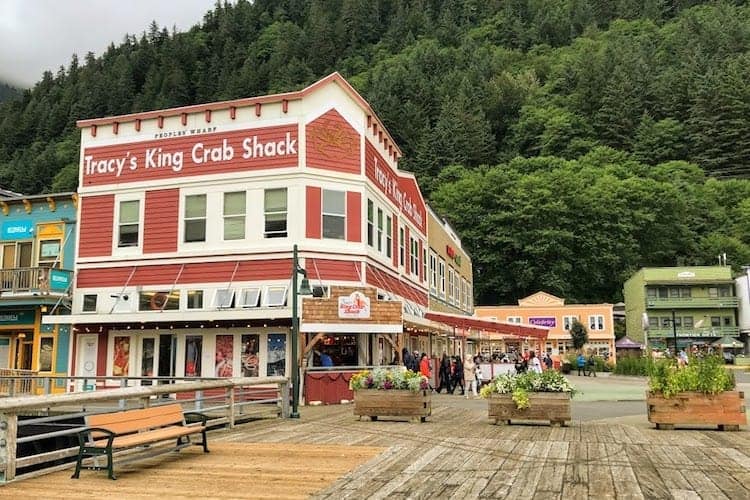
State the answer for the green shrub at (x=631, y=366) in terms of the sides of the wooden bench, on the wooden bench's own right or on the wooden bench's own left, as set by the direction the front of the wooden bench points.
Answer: on the wooden bench's own left

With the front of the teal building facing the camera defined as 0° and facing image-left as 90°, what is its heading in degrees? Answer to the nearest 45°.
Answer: approximately 0°

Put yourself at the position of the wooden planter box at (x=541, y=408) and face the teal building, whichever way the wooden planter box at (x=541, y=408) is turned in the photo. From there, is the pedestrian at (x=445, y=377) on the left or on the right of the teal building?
right

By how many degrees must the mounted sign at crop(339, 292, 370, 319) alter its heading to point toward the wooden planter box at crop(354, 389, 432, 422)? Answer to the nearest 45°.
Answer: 0° — it already faces it

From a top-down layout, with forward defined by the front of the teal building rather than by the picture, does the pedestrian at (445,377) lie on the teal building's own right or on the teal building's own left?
on the teal building's own left

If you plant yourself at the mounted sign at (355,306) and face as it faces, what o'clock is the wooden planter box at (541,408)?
The wooden planter box is roughly at 11 o'clock from the mounted sign.

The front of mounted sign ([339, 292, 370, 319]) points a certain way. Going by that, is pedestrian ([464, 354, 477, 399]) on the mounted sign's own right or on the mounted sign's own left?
on the mounted sign's own left

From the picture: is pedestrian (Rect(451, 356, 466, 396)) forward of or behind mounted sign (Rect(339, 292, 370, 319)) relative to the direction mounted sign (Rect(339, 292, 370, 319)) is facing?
behind

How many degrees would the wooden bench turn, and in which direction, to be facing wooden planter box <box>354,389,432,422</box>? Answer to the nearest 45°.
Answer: approximately 90° to its left

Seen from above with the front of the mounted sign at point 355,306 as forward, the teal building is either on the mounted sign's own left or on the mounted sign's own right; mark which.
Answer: on the mounted sign's own right
